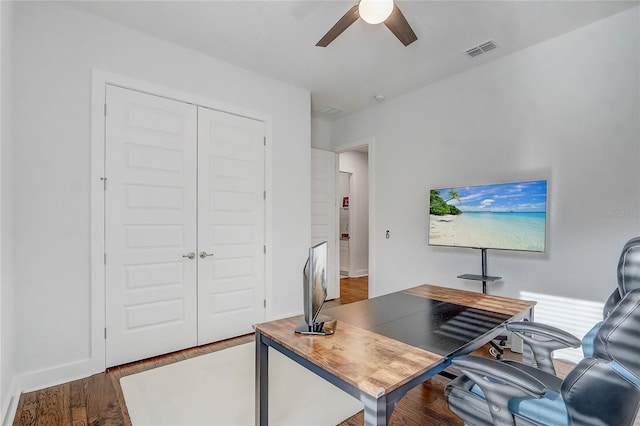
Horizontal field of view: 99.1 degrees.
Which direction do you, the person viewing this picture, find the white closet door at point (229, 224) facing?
facing the viewer and to the right of the viewer

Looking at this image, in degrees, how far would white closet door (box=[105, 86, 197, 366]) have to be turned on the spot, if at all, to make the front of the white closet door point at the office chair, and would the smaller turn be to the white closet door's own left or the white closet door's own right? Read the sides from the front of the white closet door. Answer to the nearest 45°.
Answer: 0° — it already faces it

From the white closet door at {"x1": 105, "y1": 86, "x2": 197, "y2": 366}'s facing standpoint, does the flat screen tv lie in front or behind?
in front

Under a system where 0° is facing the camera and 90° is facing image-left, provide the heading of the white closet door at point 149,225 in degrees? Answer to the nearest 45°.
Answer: approximately 315°

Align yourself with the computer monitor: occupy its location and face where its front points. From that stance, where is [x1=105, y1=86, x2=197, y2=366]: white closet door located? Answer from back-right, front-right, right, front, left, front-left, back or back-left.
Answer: back-left

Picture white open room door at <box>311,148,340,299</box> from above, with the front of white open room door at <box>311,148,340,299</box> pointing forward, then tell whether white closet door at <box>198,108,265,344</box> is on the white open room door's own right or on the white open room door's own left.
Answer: on the white open room door's own right

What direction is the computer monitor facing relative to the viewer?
to the viewer's right

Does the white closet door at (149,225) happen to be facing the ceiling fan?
yes

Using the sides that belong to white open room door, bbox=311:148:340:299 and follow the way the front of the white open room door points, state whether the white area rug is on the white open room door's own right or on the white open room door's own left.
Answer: on the white open room door's own right

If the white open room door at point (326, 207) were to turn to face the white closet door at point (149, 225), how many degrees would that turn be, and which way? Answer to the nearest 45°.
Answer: approximately 90° to its right

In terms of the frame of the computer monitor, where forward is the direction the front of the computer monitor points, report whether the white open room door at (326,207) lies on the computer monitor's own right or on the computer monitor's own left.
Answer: on the computer monitor's own left

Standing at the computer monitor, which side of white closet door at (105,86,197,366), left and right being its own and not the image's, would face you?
front

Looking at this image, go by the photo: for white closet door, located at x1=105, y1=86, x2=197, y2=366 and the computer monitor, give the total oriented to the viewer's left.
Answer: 0

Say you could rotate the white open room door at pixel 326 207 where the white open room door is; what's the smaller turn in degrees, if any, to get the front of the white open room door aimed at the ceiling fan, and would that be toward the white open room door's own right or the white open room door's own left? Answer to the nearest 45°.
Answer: approximately 45° to the white open room door's own right

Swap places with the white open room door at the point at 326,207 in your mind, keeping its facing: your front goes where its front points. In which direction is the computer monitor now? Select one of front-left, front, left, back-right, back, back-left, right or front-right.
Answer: front-right
